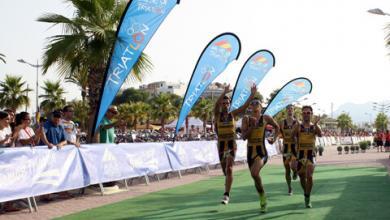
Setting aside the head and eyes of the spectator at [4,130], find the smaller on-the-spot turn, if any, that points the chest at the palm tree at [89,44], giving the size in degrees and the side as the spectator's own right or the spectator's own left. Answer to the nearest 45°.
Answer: approximately 45° to the spectator's own left

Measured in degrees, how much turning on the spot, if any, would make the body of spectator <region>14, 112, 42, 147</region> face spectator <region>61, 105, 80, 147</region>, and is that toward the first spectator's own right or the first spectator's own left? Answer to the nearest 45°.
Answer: approximately 45° to the first spectator's own left

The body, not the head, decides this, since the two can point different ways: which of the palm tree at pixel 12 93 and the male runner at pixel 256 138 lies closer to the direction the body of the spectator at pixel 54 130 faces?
the male runner

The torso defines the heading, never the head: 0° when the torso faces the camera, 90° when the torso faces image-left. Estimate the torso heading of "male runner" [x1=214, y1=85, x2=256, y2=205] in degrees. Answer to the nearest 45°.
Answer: approximately 0°

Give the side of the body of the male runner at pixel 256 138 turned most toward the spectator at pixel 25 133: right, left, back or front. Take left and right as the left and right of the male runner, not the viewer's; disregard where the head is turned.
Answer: right

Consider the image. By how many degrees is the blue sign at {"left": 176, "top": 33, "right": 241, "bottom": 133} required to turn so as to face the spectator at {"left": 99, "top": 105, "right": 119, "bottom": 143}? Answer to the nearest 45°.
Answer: approximately 45° to its right

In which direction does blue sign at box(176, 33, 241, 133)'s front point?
toward the camera

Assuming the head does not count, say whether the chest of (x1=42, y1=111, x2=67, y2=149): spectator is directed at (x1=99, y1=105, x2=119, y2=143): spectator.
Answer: no

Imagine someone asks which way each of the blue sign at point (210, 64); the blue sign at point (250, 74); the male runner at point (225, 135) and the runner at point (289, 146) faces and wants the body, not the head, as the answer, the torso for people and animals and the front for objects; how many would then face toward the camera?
4

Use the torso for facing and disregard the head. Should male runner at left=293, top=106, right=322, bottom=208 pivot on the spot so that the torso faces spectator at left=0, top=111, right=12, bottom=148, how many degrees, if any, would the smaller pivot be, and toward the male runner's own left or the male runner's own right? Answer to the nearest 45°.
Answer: approximately 90° to the male runner's own right

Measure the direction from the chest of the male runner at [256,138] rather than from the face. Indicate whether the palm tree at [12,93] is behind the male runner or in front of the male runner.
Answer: behind

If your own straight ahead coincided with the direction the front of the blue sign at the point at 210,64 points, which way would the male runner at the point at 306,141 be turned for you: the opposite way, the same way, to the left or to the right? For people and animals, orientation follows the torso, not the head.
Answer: the same way

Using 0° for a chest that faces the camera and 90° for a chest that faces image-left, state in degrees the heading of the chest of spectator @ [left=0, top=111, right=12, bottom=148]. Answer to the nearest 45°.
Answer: approximately 270°

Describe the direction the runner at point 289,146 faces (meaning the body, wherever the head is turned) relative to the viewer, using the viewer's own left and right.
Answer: facing the viewer

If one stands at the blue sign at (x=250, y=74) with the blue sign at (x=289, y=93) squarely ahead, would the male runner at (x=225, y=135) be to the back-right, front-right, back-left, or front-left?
back-right

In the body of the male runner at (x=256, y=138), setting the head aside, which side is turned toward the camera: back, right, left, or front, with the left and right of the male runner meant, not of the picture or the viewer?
front

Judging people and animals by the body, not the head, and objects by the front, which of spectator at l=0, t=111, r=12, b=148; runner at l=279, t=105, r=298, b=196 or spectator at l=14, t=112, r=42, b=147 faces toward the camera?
the runner

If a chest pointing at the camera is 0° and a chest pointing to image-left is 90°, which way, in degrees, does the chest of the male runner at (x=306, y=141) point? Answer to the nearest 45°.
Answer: approximately 0°
